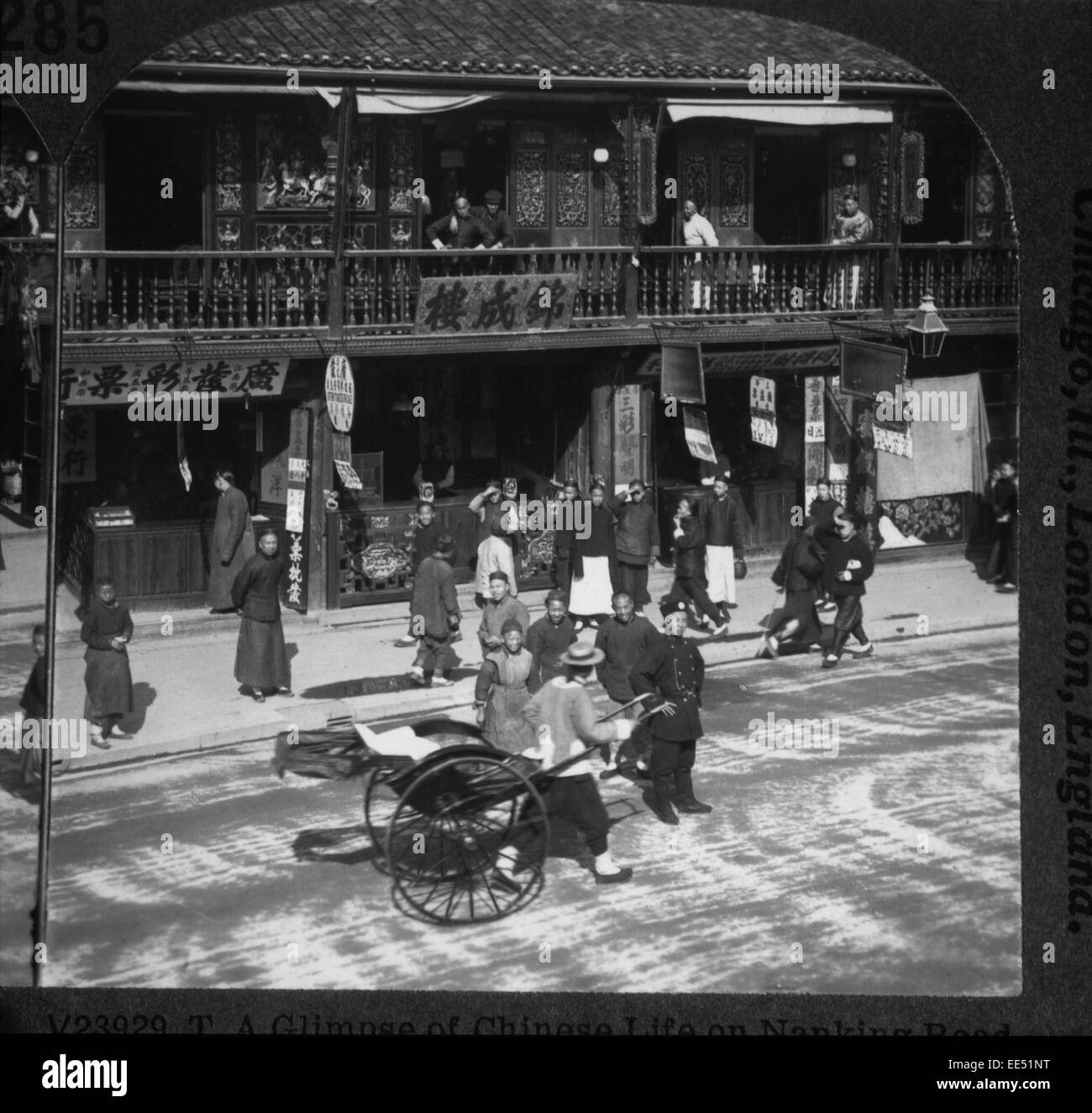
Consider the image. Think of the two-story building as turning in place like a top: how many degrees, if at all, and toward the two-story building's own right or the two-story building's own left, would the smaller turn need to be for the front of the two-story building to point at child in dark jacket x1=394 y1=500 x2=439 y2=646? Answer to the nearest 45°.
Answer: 0° — it already faces them

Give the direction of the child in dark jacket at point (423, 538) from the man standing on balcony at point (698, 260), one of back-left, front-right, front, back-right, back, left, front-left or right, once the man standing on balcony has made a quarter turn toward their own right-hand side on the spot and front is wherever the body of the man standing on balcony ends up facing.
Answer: left

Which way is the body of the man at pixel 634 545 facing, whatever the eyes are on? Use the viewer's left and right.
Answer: facing the viewer

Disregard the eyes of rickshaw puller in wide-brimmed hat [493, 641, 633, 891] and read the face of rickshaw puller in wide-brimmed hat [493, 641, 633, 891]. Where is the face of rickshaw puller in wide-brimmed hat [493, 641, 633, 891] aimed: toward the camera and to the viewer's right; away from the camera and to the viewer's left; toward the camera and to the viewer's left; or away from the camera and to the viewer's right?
away from the camera and to the viewer's right

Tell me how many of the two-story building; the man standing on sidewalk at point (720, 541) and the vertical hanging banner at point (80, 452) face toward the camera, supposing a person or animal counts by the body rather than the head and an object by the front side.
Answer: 3

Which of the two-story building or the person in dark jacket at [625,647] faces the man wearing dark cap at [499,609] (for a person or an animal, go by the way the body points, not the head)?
the two-story building

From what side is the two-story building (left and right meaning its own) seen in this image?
front

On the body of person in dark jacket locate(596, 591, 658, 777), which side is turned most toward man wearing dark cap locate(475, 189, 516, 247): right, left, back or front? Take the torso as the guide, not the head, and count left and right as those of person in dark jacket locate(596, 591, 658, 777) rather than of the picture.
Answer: back

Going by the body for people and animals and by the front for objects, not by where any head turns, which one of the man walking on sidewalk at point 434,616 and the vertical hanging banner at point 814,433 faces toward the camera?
the vertical hanging banner

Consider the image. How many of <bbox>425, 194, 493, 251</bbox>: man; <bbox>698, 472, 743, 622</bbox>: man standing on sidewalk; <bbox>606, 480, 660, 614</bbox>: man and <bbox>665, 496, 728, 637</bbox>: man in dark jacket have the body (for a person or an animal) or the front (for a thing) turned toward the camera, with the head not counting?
3

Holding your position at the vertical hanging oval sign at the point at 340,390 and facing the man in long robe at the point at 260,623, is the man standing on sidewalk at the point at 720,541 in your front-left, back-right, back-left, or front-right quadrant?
back-left

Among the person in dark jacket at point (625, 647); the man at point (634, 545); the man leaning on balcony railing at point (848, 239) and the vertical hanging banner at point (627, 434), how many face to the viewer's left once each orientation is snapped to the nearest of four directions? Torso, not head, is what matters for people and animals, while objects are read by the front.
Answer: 0

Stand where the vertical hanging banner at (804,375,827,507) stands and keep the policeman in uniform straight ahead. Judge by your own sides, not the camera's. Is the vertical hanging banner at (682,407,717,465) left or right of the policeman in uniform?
right

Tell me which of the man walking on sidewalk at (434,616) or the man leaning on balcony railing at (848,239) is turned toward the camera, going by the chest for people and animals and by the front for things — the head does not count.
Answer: the man leaning on balcony railing

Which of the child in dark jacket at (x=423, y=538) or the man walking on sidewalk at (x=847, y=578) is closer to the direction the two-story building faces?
the child in dark jacket

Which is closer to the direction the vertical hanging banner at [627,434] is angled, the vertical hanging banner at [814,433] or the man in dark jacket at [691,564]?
the man in dark jacket

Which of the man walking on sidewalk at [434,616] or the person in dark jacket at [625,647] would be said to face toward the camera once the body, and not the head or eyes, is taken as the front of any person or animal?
the person in dark jacket
